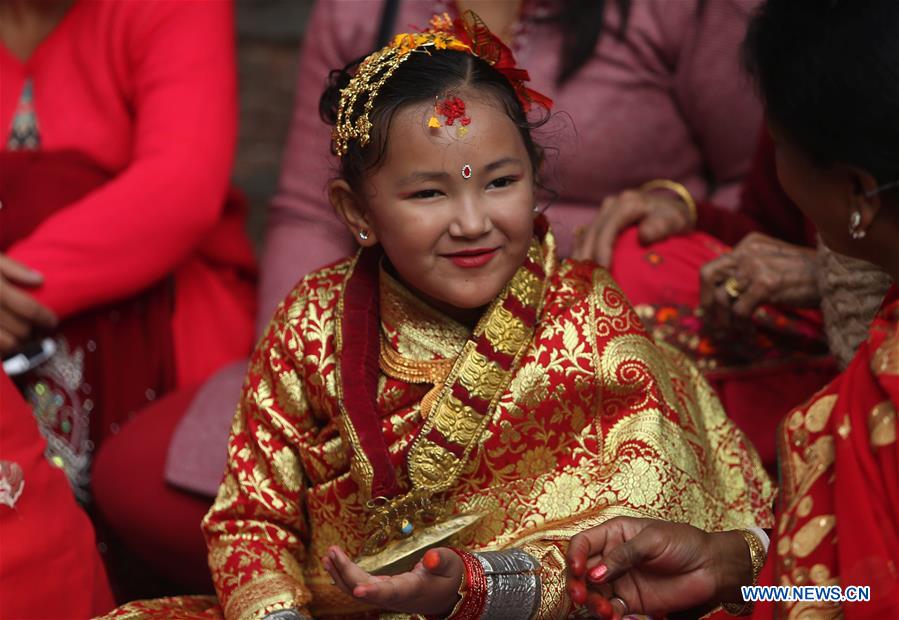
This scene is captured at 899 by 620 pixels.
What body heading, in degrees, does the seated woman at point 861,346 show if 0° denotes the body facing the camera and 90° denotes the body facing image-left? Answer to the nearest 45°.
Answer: approximately 135°

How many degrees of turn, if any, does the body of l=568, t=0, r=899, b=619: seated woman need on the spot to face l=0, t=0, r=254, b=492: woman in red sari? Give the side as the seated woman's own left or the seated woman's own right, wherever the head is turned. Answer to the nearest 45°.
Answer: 0° — they already face them

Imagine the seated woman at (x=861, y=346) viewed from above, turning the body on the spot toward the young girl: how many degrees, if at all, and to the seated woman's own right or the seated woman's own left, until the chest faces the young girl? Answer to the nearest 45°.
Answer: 0° — they already face them
